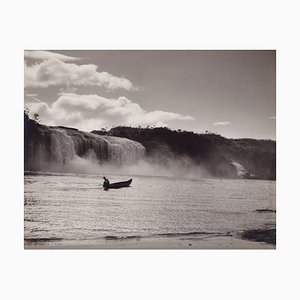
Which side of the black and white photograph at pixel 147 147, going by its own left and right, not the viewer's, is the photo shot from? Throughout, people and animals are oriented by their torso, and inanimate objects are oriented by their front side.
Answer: front
